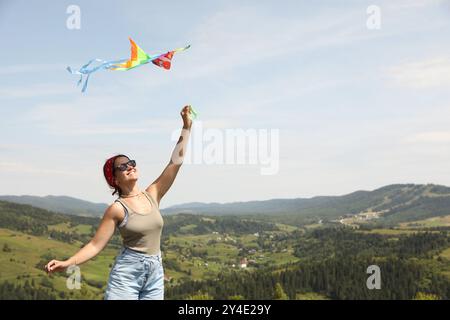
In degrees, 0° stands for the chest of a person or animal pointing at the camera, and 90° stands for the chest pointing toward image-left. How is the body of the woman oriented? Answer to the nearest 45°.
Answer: approximately 315°
